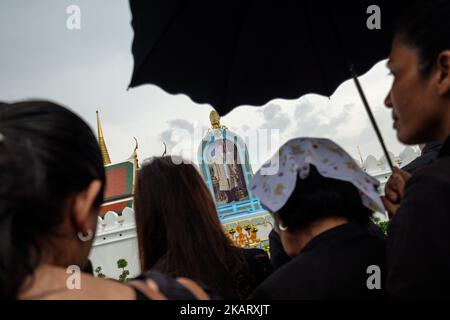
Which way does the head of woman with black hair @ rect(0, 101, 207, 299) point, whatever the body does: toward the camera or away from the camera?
away from the camera

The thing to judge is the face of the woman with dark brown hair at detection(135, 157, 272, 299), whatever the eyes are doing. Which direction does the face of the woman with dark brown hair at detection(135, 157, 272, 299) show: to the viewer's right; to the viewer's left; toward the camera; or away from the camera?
away from the camera

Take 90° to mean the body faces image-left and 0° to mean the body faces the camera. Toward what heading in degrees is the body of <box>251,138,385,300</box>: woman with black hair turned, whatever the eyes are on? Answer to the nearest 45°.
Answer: approximately 135°

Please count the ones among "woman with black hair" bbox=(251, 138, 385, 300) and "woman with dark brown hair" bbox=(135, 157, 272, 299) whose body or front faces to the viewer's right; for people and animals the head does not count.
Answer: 0

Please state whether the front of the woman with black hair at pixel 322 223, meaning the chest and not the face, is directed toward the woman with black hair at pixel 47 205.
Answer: no

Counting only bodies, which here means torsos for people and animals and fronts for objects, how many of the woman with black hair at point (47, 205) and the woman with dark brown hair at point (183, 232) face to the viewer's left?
0

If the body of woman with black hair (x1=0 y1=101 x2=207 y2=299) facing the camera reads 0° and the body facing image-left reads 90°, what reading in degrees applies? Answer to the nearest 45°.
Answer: approximately 225°

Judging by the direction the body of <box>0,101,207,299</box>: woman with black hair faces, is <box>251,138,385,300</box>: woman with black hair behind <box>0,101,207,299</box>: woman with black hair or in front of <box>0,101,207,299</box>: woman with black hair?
in front

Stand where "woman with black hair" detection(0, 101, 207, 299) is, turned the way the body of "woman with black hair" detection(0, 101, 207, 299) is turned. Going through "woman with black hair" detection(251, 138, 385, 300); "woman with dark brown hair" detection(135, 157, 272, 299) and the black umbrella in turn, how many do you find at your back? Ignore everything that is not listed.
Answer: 0

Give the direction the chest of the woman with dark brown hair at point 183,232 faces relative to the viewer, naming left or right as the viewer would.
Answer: facing away from the viewer
